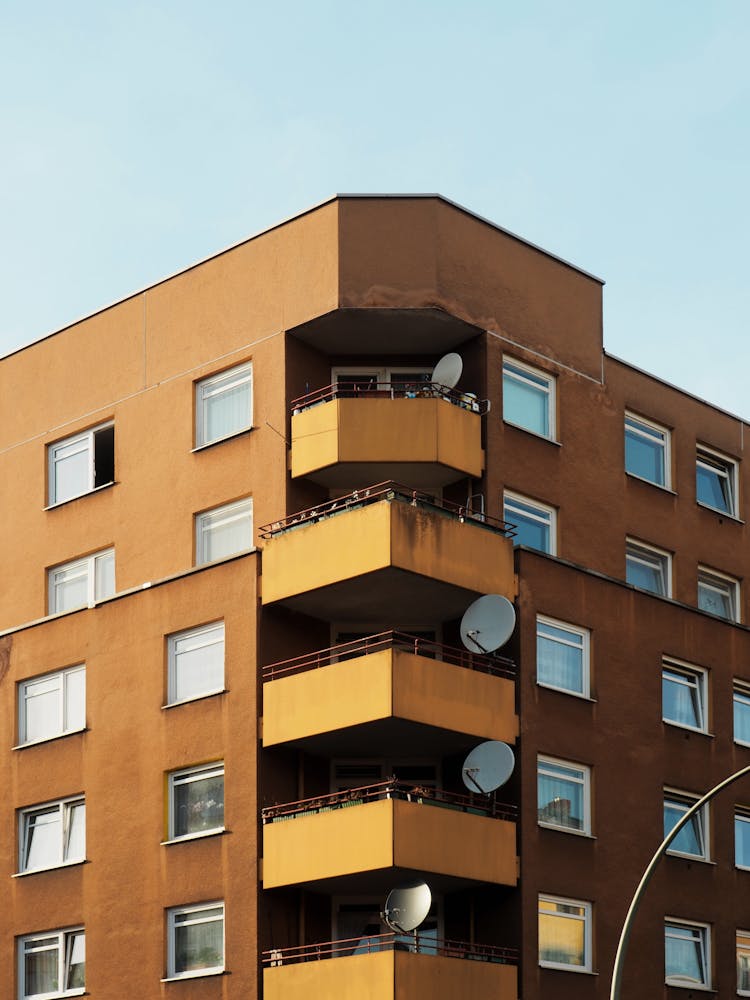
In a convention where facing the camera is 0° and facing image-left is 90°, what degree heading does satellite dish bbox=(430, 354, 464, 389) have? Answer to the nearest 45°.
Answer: approximately 45°
